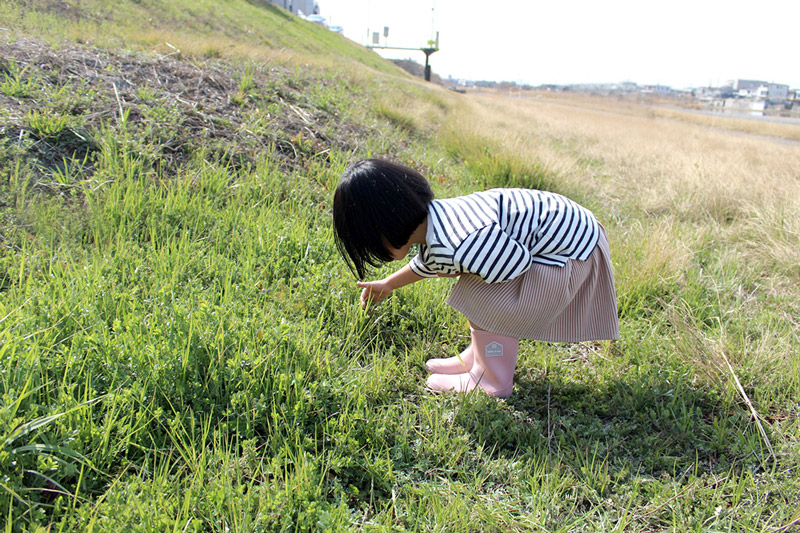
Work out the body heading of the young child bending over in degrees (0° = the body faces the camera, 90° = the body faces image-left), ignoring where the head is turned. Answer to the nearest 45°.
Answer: approximately 90°
